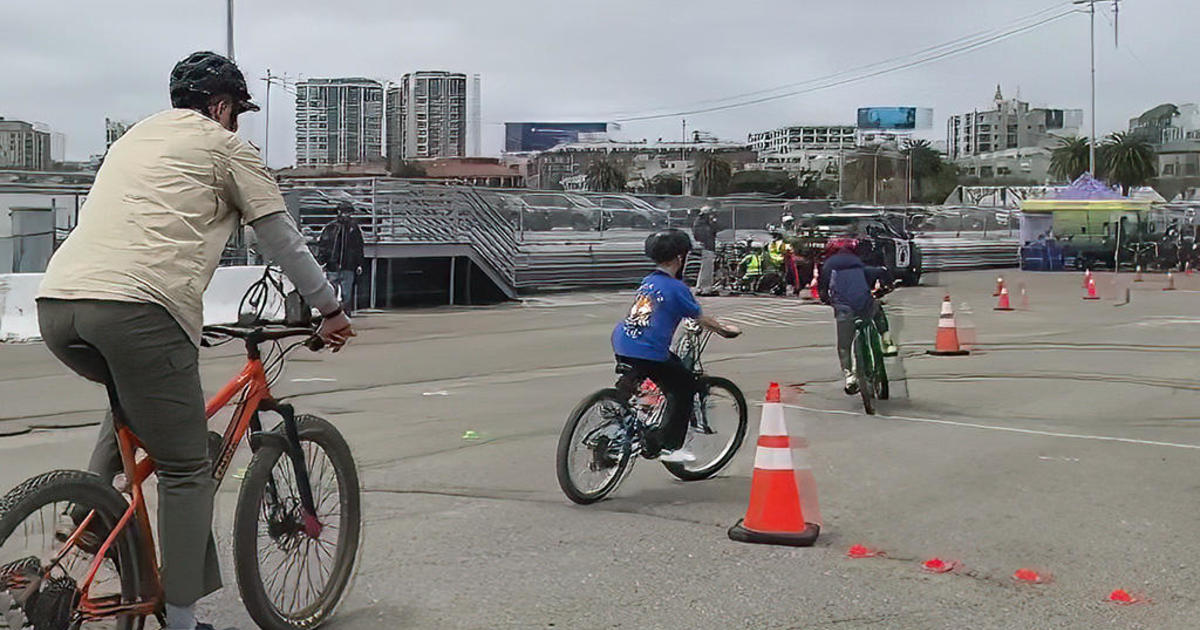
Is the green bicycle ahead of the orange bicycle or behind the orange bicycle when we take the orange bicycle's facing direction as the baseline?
ahead

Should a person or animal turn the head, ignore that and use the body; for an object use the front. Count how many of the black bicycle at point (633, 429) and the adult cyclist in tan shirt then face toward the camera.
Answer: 0

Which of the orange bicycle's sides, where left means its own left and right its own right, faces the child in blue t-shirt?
front

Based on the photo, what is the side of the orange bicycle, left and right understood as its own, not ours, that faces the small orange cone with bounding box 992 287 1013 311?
front

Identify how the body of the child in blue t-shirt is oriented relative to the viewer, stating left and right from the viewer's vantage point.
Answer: facing away from the viewer and to the right of the viewer

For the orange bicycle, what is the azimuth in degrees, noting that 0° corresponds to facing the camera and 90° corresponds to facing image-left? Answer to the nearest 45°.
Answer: approximately 225°

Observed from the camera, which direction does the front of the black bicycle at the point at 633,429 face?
facing away from the viewer and to the right of the viewer

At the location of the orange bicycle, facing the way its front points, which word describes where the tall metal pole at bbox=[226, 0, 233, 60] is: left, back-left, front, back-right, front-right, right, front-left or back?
front-left

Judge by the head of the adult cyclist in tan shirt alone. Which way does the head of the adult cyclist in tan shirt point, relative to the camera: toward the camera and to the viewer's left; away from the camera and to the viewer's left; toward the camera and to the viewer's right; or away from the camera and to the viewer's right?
away from the camera and to the viewer's right

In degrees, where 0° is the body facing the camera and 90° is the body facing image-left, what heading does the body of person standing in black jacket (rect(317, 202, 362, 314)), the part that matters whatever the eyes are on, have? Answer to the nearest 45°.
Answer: approximately 0°

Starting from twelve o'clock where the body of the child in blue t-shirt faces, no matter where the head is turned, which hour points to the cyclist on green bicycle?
The cyclist on green bicycle is roughly at 11 o'clock from the child in blue t-shirt.

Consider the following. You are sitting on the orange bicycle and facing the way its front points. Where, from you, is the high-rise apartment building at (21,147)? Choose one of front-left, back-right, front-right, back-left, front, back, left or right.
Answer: front-left

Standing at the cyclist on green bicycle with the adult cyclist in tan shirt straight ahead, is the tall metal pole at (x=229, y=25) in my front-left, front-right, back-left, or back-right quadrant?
back-right

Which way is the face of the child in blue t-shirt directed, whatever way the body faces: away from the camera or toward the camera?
away from the camera
